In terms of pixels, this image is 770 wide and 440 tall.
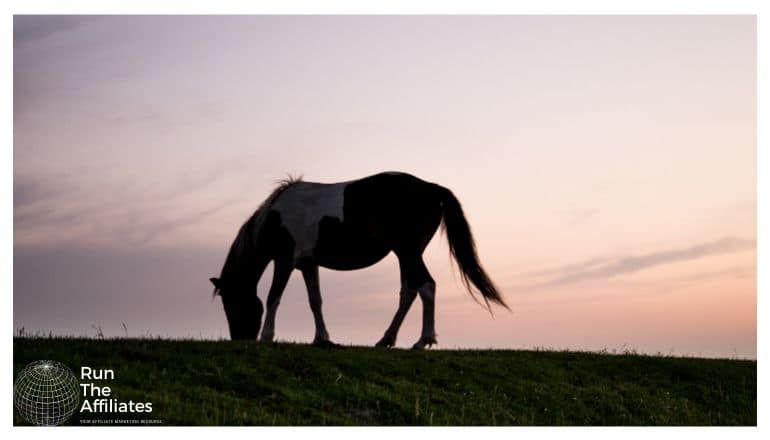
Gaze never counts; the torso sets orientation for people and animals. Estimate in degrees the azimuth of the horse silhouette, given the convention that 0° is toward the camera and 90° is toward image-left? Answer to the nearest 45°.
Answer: approximately 90°
